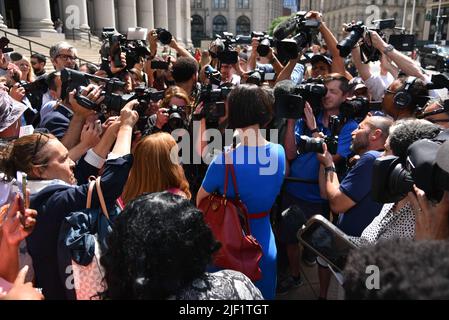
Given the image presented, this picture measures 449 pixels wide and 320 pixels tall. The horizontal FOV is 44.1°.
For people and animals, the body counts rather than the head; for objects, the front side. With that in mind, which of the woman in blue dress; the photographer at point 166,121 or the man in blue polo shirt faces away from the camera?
the woman in blue dress

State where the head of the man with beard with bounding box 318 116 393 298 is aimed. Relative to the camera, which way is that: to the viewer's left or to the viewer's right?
to the viewer's left

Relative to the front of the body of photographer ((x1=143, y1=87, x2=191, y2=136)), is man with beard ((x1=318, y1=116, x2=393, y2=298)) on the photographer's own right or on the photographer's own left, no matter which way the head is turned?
on the photographer's own left

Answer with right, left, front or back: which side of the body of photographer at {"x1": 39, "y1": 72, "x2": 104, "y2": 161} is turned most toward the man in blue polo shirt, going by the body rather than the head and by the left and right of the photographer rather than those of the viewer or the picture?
front

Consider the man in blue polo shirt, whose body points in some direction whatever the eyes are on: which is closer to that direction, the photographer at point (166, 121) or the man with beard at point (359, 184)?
the photographer

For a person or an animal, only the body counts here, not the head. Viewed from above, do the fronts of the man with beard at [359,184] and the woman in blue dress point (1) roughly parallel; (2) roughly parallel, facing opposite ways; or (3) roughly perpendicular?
roughly perpendicular

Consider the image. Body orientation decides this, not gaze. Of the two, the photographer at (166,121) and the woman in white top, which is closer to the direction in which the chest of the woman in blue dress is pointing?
the photographer

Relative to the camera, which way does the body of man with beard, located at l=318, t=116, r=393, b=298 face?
to the viewer's left

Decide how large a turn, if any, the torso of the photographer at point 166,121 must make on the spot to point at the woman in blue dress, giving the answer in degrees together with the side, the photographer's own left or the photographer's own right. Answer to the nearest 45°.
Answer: approximately 45° to the photographer's own left

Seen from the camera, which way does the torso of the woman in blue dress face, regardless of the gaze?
away from the camera

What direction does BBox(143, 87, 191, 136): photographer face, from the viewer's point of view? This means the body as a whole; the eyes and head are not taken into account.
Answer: toward the camera

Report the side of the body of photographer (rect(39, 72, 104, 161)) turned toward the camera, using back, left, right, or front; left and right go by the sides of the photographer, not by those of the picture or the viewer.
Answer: right

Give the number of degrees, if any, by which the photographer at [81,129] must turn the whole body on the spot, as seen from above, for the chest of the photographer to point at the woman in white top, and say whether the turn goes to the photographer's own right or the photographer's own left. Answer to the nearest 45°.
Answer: approximately 45° to the photographer's own right
